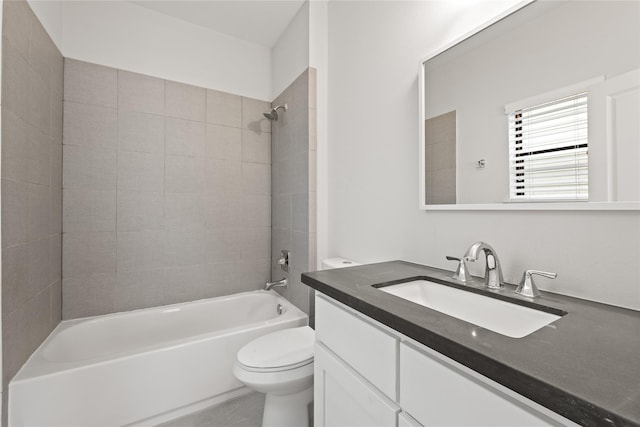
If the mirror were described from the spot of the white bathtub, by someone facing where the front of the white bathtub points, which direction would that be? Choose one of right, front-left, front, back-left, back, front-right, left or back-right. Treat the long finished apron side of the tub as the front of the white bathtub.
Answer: front-left

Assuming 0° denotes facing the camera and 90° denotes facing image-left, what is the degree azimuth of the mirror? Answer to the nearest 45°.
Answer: approximately 45°

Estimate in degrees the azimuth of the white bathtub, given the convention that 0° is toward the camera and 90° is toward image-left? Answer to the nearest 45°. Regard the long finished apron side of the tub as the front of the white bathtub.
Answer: approximately 0°

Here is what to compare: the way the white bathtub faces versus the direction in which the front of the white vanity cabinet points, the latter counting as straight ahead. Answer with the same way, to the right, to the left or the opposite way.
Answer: to the left

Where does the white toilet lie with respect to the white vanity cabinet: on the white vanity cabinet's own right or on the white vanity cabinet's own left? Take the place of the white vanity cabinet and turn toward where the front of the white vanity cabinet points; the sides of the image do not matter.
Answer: on the white vanity cabinet's own right

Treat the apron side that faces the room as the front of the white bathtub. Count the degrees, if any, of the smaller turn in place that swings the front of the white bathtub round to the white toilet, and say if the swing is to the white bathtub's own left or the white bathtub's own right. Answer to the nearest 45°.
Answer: approximately 45° to the white bathtub's own left

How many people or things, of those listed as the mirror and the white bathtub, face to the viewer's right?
0

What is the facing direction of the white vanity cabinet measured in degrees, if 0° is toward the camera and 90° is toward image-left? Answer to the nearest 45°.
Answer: approximately 45°
